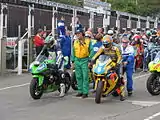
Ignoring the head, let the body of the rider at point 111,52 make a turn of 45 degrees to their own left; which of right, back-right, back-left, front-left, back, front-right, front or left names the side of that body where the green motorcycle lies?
right

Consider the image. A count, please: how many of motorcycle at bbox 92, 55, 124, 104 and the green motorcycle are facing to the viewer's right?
0

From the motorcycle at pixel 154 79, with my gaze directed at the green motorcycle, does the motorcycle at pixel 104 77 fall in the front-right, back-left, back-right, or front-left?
front-left

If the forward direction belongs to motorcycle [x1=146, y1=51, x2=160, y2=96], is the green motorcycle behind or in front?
in front

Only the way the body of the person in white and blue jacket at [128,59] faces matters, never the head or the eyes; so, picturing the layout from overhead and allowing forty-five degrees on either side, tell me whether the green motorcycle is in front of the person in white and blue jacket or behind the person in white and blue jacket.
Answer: in front

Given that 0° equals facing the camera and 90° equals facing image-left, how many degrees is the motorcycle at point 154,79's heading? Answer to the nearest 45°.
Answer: approximately 45°

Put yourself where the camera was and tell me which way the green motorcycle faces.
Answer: facing the viewer and to the left of the viewer

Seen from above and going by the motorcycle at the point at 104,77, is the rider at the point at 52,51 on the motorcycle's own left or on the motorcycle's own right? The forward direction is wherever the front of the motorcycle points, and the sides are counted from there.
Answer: on the motorcycle's own right

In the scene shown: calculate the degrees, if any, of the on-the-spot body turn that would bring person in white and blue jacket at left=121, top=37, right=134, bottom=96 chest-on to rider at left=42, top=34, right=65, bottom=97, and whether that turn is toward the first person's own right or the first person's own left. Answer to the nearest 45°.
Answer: approximately 45° to the first person's own right

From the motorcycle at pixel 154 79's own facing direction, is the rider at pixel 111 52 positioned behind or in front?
in front

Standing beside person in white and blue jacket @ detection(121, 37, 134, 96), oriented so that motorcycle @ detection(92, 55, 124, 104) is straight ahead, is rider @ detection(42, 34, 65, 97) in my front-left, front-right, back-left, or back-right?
front-right
